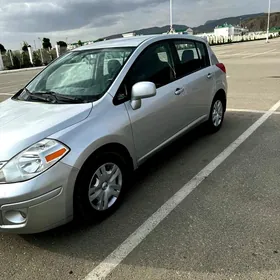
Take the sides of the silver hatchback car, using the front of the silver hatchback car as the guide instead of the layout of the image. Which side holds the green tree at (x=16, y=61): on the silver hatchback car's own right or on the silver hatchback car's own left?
on the silver hatchback car's own right

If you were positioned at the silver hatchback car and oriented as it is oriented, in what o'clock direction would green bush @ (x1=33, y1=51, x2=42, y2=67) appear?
The green bush is roughly at 4 o'clock from the silver hatchback car.

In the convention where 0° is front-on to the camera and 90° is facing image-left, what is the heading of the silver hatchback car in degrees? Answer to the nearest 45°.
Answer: approximately 45°
